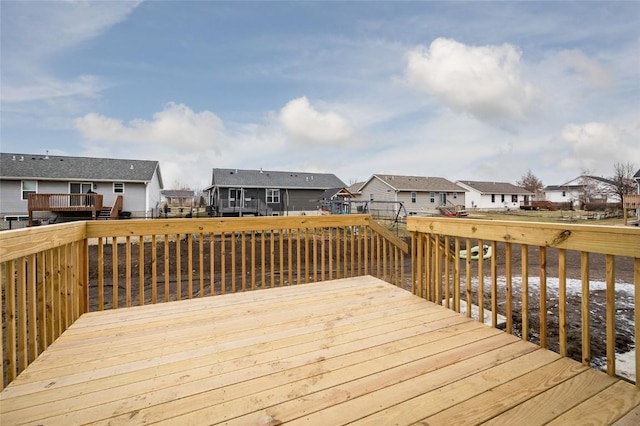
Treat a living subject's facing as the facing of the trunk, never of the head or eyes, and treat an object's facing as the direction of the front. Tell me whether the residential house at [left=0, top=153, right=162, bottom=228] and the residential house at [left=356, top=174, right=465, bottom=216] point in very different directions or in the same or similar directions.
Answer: same or similar directions

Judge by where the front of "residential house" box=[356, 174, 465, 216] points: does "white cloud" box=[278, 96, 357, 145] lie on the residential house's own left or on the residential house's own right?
on the residential house's own left

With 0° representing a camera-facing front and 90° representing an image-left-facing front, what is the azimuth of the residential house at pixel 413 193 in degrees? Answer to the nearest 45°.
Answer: approximately 135°

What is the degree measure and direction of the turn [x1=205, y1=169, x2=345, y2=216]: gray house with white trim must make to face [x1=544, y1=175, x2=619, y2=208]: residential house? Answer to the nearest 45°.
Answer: approximately 90° to its right

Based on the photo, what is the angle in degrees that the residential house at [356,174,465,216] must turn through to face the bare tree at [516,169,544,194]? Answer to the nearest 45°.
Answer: approximately 90° to its right

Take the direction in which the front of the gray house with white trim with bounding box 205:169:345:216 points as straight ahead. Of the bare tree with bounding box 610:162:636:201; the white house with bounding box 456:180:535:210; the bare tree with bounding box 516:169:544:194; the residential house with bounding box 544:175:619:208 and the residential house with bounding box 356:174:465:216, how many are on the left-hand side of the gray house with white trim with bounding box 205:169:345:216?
0

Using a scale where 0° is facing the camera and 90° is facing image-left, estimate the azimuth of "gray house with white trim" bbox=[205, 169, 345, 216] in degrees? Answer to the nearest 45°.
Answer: approximately 180°

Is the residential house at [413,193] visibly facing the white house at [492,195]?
no

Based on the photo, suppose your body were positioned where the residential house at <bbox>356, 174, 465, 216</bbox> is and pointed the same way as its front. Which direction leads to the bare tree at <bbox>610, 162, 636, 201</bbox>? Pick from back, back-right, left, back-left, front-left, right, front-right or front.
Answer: back-right

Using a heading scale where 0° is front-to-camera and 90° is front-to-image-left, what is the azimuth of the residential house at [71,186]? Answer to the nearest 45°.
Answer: approximately 180°

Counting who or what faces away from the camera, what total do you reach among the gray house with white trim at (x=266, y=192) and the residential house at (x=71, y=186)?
2
